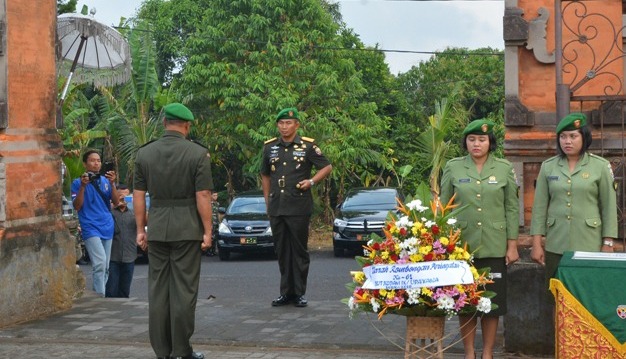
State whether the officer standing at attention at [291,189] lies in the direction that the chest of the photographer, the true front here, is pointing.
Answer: yes

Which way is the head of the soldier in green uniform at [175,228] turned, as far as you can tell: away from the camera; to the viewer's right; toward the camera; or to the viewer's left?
away from the camera

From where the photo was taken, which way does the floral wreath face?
toward the camera

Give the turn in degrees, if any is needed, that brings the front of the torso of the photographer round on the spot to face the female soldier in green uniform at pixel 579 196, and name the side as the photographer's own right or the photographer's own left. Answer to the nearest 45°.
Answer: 0° — they already face them

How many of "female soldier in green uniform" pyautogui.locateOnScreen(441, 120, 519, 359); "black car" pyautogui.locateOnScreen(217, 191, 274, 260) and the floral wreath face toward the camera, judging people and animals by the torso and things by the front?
3

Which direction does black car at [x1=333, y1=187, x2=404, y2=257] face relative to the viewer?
toward the camera

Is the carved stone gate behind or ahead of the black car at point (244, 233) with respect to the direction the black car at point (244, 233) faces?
ahead

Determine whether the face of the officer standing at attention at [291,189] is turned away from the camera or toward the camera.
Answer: toward the camera

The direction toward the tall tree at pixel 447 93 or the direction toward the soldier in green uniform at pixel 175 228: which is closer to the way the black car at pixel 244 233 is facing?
the soldier in green uniform

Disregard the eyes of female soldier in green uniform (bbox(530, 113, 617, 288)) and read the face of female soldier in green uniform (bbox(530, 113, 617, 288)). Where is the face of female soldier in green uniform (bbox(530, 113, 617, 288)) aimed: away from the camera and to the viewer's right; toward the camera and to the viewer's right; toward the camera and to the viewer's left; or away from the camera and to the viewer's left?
toward the camera and to the viewer's left

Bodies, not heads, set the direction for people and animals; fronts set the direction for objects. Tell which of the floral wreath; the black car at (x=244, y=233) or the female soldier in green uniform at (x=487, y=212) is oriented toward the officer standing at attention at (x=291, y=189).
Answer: the black car

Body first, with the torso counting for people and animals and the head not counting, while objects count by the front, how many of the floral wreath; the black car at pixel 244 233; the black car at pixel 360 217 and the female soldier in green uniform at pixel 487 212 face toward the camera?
4

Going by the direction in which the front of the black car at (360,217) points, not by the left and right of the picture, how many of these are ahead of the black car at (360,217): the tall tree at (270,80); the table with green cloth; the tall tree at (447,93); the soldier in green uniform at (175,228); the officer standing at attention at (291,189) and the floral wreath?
4

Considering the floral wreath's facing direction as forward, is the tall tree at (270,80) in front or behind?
behind

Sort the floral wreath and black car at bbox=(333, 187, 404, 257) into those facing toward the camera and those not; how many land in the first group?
2

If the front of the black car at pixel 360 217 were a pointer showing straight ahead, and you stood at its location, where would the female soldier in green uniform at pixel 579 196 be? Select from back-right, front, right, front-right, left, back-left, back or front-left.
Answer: front

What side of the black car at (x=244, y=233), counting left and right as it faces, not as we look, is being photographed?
front
